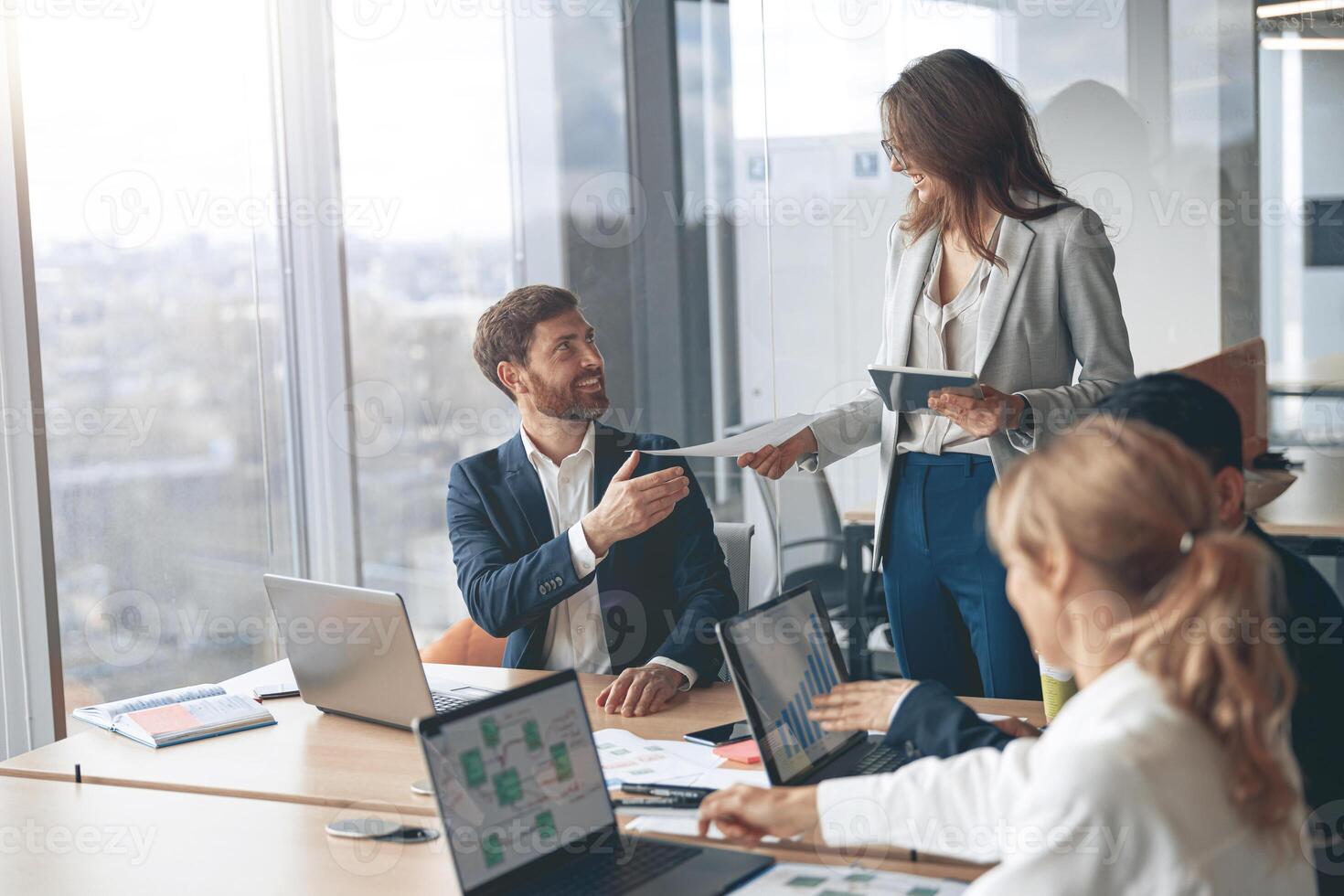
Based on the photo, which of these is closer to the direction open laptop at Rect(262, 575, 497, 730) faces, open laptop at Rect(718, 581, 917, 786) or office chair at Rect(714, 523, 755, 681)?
the office chair

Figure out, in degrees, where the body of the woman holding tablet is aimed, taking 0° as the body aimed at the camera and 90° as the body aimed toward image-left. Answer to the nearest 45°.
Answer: approximately 45°

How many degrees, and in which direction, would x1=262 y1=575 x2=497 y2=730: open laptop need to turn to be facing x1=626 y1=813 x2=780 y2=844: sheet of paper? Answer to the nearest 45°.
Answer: approximately 90° to its right

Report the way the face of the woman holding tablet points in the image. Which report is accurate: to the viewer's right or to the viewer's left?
to the viewer's left

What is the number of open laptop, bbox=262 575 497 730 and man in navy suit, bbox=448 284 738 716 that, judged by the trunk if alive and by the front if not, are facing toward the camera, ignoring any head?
1

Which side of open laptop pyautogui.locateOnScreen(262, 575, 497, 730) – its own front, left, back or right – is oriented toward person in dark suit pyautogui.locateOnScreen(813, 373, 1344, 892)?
right

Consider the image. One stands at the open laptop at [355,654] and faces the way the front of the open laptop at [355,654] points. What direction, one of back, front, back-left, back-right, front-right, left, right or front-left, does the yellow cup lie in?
right

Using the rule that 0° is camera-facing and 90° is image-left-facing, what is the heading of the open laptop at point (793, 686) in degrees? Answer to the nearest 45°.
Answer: approximately 315°

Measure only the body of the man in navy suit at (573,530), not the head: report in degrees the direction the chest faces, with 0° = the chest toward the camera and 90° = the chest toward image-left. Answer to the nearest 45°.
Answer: approximately 0°

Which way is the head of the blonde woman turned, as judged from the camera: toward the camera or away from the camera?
away from the camera

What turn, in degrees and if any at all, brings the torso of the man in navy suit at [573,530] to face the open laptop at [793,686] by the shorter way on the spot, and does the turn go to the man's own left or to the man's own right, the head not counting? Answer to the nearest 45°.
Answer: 0° — they already face it

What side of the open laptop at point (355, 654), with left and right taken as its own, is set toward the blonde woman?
right

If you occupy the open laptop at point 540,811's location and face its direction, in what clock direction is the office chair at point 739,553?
The office chair is roughly at 8 o'clock from the open laptop.
